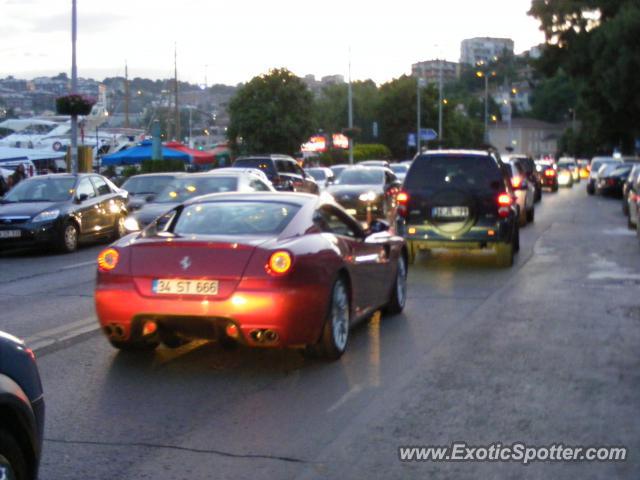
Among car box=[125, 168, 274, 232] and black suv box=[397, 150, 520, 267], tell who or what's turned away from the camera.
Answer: the black suv

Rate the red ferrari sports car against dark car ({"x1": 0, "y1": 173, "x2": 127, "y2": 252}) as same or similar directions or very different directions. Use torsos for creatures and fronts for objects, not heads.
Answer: very different directions

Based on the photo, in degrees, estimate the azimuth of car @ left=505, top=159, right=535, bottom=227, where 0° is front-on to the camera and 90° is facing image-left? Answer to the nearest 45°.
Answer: approximately 180°

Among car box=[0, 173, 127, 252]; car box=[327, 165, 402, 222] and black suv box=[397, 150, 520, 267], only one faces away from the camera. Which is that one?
the black suv

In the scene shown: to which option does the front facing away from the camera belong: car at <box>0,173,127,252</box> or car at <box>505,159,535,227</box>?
car at <box>505,159,535,227</box>

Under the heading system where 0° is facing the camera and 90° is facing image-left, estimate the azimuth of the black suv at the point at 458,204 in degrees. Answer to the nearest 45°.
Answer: approximately 180°

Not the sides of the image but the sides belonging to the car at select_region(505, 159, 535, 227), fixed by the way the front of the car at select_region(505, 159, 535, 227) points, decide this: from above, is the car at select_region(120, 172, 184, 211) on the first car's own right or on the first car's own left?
on the first car's own left

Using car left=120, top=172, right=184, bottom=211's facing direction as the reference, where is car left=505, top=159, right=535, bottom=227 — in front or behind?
behind
